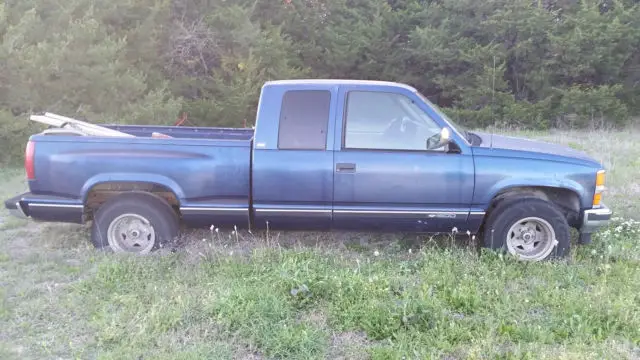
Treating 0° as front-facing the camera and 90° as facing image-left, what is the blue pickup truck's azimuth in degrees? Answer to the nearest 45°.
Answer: approximately 270°
